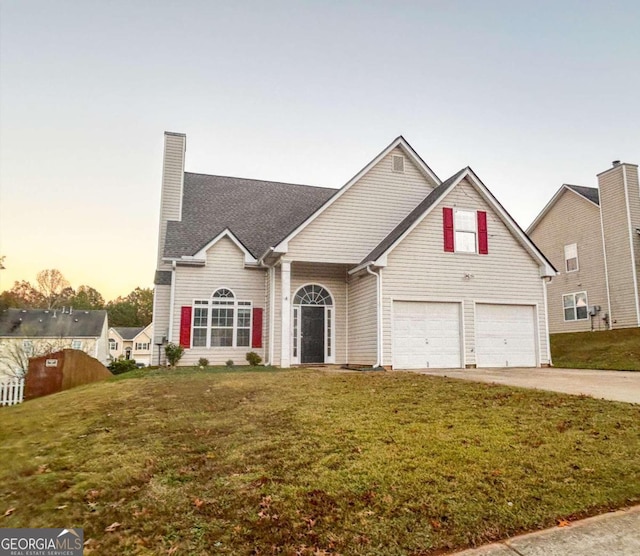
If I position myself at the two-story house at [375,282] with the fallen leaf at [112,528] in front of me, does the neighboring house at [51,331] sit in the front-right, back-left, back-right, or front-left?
back-right

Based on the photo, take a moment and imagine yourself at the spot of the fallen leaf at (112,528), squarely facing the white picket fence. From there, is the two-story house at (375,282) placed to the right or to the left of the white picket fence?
right

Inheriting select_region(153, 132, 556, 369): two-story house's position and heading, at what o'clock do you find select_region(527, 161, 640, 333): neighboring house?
The neighboring house is roughly at 8 o'clock from the two-story house.

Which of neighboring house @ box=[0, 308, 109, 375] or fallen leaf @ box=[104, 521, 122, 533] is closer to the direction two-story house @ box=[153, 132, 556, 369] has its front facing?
the fallen leaf

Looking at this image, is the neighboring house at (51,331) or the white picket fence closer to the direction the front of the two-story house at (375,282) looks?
the white picket fence

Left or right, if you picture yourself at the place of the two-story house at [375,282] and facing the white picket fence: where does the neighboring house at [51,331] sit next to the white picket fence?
right

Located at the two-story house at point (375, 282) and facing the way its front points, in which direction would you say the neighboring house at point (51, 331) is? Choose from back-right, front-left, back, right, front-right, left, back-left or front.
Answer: back-right

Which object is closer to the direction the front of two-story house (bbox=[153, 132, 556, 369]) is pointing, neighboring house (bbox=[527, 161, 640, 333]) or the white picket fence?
the white picket fence

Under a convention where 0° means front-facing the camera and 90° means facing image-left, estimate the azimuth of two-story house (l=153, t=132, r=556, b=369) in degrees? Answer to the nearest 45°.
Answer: approximately 0°

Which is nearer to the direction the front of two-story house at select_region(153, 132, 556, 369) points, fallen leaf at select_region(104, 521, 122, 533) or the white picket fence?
the fallen leaf

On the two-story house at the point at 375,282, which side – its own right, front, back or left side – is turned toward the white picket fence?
right
